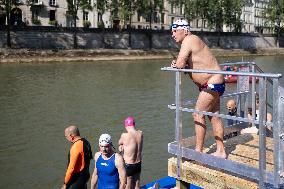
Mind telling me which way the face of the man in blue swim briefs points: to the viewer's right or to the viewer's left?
to the viewer's left

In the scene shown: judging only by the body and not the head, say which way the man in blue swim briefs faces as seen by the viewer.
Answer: to the viewer's left
